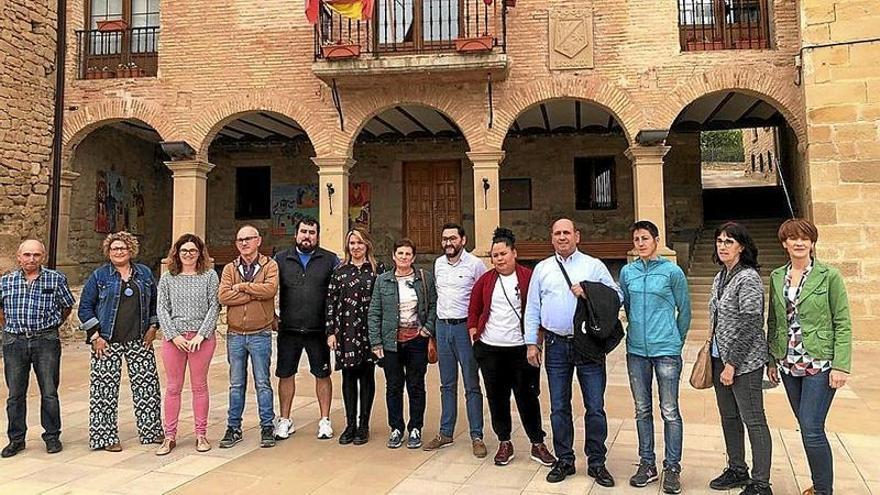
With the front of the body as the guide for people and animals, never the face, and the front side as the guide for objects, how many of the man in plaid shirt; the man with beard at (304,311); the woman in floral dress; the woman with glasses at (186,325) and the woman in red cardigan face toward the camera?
5

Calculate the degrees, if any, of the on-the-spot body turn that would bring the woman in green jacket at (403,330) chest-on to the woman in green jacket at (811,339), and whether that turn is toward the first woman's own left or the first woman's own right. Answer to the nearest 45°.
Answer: approximately 45° to the first woman's own left

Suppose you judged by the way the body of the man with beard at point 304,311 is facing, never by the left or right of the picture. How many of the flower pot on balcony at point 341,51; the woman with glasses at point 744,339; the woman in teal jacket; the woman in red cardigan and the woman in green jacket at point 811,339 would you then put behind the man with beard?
1

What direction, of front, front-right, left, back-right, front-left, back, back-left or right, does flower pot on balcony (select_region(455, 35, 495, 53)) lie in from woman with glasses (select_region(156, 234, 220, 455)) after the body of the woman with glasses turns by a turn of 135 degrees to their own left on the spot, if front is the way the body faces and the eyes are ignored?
front

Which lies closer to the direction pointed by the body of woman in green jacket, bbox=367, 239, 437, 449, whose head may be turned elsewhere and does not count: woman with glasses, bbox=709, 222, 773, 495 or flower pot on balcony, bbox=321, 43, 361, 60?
the woman with glasses

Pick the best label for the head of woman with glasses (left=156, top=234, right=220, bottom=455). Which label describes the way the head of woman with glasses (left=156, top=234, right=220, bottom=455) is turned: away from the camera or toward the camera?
toward the camera

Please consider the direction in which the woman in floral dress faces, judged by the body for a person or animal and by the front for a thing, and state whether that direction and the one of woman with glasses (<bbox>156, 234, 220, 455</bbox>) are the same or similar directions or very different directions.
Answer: same or similar directions

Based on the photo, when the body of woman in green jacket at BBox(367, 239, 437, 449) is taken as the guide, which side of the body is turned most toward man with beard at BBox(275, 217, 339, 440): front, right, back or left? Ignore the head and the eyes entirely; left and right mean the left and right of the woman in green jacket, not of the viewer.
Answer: right

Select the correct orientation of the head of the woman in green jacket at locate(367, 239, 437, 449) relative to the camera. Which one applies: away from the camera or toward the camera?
toward the camera

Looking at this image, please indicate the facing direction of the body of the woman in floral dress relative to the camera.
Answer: toward the camera

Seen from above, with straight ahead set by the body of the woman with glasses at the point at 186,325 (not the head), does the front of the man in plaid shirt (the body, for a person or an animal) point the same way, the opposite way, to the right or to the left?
the same way

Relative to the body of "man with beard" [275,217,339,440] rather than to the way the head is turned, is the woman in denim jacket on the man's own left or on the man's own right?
on the man's own right

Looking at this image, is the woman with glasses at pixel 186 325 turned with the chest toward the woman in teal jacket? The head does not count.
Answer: no

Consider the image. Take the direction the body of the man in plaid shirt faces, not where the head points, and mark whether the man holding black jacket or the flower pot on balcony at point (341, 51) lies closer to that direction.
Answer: the man holding black jacket

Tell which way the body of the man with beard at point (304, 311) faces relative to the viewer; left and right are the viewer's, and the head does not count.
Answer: facing the viewer

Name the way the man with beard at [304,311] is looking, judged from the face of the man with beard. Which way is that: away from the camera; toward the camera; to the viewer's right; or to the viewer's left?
toward the camera
